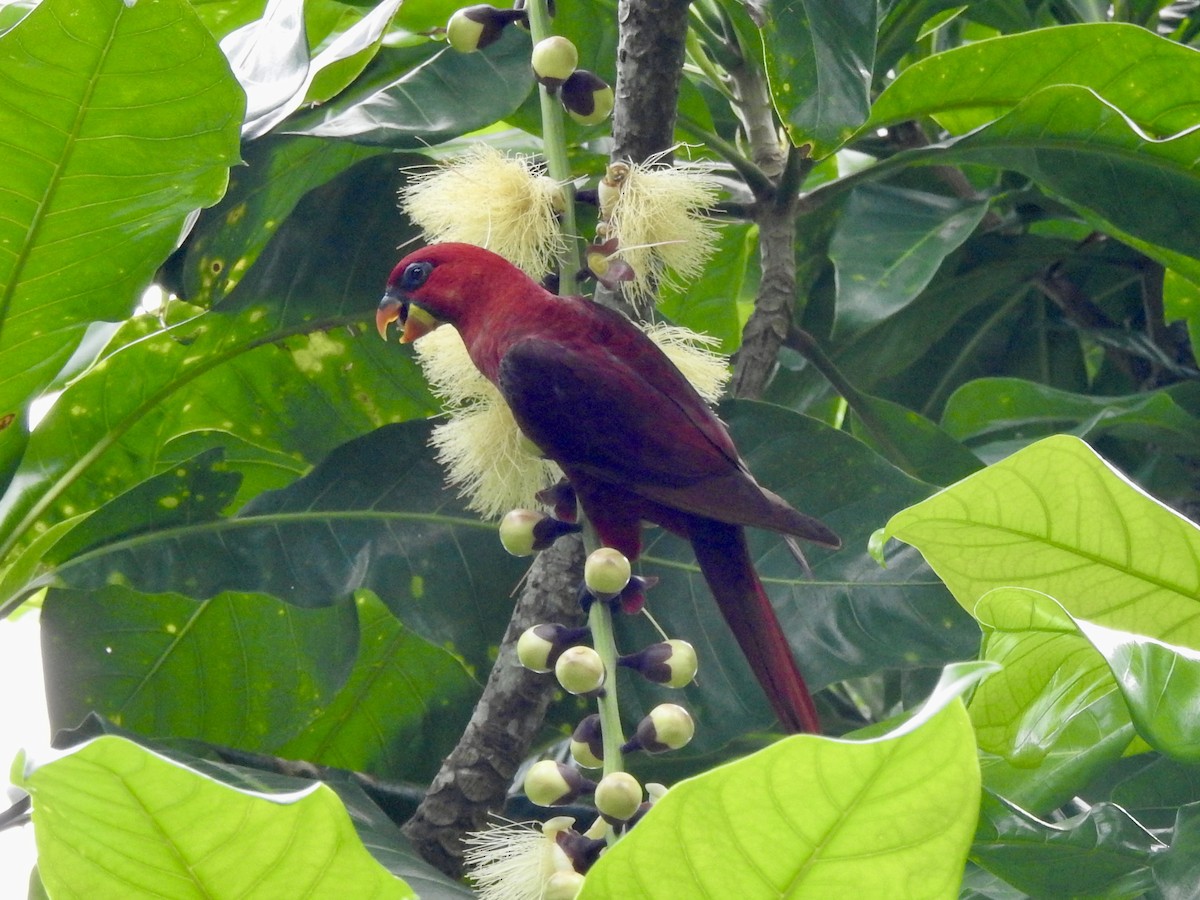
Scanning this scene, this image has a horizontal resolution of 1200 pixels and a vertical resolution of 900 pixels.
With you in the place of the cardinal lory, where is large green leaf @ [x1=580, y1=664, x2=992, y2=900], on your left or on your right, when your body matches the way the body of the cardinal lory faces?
on your left

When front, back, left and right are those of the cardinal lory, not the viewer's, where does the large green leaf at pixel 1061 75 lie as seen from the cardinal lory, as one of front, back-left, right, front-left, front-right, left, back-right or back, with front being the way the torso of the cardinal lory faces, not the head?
back-right

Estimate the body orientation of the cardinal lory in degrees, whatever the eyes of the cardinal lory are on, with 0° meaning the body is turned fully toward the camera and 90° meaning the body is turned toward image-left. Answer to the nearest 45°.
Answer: approximately 90°
